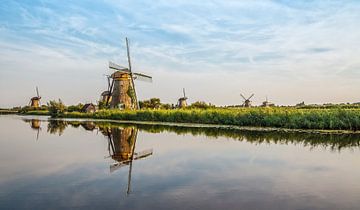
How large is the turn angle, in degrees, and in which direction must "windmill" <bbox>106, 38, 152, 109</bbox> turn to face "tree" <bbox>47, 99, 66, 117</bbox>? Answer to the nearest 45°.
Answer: approximately 180°

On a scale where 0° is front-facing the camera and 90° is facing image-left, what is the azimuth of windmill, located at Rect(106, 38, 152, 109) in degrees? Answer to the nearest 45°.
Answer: approximately 315°
